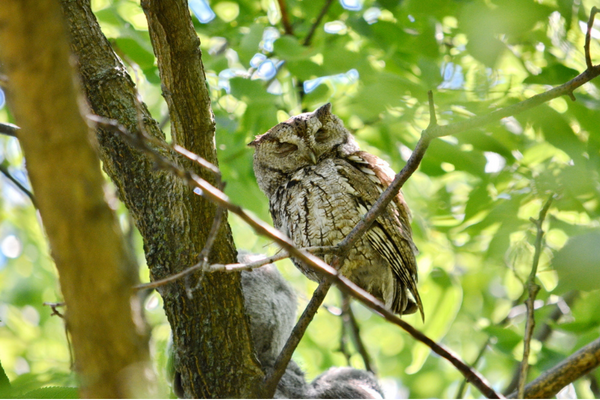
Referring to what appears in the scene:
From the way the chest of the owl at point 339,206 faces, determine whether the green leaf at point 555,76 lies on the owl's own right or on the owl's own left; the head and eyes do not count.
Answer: on the owl's own left

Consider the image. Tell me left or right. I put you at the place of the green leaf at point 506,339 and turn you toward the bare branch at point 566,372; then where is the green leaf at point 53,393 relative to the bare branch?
right

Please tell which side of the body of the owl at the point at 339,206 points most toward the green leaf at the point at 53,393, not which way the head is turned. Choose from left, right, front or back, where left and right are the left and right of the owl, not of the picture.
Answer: front

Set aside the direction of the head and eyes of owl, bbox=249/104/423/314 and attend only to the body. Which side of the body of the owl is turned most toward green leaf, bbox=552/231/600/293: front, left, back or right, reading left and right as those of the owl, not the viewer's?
left

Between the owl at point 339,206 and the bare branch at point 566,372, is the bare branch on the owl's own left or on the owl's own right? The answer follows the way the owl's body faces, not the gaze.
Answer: on the owl's own left

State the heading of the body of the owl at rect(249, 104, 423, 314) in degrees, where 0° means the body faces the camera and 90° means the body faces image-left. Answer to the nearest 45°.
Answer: approximately 45°
